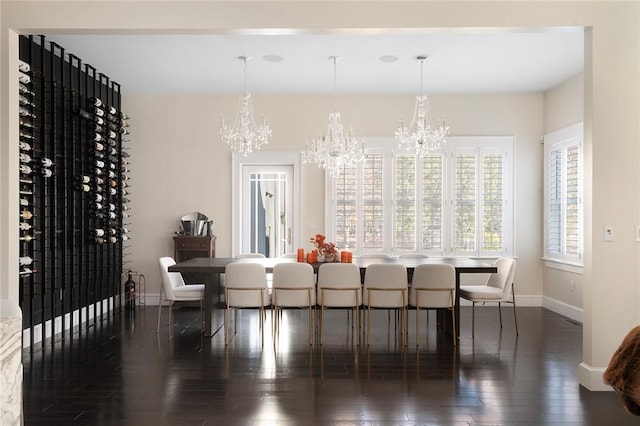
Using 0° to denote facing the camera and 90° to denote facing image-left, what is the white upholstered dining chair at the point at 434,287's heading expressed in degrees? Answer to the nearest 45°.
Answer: approximately 180°

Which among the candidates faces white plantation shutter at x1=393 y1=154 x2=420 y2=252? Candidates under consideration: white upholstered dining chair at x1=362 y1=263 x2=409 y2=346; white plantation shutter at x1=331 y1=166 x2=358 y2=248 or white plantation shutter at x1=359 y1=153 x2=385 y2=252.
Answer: the white upholstered dining chair

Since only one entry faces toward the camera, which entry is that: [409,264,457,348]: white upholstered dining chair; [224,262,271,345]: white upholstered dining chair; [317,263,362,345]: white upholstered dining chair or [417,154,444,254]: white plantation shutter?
the white plantation shutter

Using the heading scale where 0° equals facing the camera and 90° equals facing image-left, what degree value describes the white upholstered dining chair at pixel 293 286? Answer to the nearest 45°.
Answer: approximately 180°

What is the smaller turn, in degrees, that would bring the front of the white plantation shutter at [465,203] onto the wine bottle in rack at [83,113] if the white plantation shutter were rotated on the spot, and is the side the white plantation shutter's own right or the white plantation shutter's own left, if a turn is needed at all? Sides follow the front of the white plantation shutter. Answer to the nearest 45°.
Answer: approximately 45° to the white plantation shutter's own right

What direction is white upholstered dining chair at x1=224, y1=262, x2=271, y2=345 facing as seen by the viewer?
away from the camera

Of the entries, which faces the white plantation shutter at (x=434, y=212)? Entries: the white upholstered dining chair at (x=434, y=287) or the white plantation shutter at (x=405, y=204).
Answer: the white upholstered dining chair

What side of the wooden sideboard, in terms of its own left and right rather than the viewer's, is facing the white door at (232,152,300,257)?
left

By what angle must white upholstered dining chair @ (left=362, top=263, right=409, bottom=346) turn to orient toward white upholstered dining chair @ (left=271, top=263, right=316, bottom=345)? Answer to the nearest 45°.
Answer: approximately 90° to its left

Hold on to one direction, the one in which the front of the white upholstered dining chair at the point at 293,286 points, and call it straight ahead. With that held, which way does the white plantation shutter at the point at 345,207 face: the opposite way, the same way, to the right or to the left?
the opposite way
